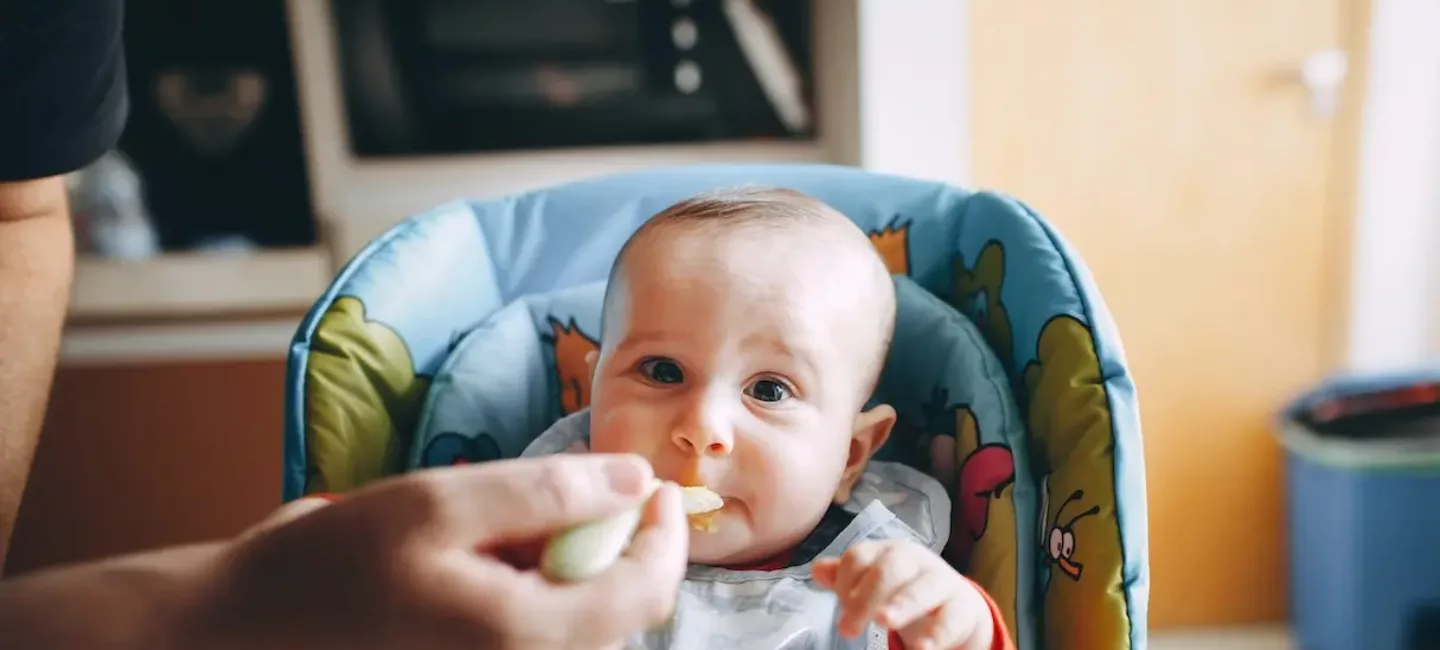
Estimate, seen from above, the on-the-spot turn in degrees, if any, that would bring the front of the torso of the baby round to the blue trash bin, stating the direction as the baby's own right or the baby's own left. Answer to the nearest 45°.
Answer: approximately 135° to the baby's own left

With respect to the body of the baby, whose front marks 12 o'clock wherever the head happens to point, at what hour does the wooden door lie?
The wooden door is roughly at 7 o'clock from the baby.

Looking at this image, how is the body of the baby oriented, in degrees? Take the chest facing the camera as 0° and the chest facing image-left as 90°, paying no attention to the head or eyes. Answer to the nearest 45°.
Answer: approximately 0°
